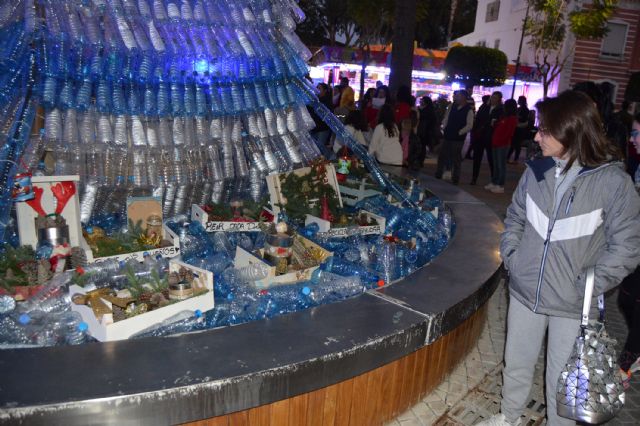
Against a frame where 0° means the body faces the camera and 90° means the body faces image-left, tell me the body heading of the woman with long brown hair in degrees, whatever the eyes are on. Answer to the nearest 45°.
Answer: approximately 45°

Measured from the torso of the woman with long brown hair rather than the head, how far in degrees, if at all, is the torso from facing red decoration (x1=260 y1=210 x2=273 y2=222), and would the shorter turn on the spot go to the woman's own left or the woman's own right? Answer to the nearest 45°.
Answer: approximately 90° to the woman's own right

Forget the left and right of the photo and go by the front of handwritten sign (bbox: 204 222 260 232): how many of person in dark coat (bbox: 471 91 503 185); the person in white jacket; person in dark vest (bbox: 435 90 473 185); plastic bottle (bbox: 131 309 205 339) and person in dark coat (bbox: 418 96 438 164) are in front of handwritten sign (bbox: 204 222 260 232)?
1

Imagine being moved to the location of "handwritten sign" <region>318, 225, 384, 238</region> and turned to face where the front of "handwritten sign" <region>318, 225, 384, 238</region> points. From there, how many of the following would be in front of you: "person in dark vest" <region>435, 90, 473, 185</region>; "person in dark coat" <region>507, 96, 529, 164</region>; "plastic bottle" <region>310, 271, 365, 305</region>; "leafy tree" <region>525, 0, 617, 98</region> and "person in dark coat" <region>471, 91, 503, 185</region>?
1

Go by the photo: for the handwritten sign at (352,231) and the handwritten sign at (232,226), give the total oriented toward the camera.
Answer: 2

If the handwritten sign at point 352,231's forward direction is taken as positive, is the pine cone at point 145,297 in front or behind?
in front

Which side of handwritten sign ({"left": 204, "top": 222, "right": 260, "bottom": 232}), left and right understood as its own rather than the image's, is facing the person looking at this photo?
front

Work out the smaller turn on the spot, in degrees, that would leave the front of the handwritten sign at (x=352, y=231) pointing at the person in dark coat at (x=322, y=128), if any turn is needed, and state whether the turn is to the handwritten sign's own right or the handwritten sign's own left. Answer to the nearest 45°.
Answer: approximately 180°

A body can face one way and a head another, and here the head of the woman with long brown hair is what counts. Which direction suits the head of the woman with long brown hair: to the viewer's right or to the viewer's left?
to the viewer's left

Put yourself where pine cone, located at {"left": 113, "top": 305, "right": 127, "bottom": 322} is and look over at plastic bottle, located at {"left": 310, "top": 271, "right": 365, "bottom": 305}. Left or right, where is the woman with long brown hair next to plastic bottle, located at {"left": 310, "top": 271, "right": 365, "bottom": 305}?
right

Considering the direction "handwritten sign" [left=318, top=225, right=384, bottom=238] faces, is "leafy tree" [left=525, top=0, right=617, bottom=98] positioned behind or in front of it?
behind

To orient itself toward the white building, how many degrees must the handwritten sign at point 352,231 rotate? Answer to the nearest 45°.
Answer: approximately 180°
